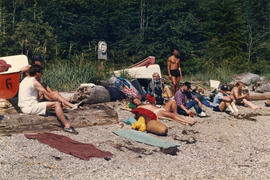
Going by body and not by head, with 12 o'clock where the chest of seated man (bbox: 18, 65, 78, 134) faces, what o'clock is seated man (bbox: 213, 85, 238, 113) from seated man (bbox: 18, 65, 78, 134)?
seated man (bbox: 213, 85, 238, 113) is roughly at 11 o'clock from seated man (bbox: 18, 65, 78, 134).

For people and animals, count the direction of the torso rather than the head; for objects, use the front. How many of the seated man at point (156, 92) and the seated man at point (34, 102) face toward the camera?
1

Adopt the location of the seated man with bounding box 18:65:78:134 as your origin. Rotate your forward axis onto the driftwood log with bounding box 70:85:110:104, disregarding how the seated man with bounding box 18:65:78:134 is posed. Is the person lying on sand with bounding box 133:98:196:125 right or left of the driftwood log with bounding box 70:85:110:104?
right

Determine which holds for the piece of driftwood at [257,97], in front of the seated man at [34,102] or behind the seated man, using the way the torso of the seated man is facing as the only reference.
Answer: in front

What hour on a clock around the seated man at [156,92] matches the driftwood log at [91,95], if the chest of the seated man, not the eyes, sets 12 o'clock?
The driftwood log is roughly at 2 o'clock from the seated man.

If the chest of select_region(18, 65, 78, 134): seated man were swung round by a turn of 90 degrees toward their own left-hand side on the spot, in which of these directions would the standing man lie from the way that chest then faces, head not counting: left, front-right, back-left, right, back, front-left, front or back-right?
front-right

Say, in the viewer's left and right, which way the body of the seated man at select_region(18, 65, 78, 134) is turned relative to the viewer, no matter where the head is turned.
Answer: facing to the right of the viewer

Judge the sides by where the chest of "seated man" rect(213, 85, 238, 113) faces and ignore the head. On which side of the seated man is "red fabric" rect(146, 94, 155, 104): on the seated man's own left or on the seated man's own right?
on the seated man's own right

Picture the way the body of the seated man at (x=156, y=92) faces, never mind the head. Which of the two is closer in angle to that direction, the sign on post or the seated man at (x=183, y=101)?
the seated man
